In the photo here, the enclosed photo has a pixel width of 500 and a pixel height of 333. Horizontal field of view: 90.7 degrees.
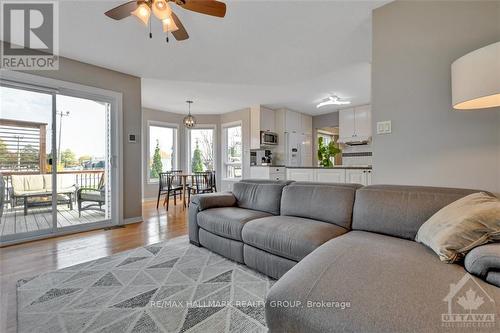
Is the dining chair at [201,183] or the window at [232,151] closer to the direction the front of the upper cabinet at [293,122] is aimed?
the dining chair

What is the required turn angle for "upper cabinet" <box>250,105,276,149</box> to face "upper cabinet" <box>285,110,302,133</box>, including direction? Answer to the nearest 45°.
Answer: approximately 90° to its left

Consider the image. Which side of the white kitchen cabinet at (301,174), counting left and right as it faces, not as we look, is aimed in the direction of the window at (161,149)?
right

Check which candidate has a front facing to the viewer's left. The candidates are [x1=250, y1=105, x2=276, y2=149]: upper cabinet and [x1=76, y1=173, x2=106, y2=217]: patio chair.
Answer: the patio chair

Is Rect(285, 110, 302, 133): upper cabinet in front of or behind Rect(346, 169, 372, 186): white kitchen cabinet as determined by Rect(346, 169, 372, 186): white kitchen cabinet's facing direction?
behind

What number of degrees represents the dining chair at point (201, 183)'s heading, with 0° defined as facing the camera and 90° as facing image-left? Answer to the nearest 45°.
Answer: approximately 135°

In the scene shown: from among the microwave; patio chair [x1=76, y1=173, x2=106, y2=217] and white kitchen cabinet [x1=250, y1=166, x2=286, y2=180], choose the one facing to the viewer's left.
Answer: the patio chair

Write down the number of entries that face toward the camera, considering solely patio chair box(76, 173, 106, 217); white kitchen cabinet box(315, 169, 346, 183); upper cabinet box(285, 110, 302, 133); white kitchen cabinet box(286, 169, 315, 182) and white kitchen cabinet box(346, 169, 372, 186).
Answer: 4

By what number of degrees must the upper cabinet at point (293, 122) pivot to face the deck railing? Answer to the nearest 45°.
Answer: approximately 45° to its right

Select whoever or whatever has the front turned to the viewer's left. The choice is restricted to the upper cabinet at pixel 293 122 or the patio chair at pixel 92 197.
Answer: the patio chair

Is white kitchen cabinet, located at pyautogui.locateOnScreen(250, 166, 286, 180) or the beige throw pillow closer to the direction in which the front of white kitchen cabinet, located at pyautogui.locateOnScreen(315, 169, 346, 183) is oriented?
the beige throw pillow
